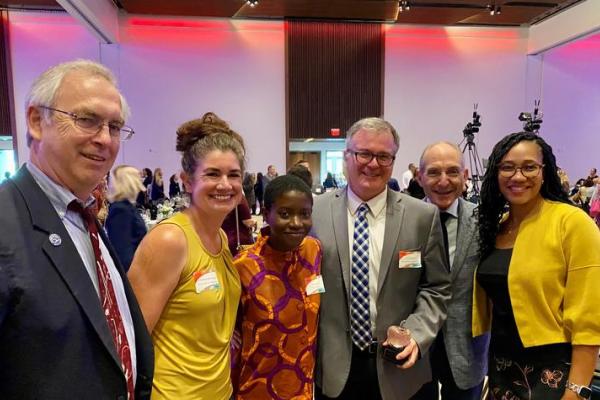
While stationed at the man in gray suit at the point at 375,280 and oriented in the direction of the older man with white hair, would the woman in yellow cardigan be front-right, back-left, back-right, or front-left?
back-left

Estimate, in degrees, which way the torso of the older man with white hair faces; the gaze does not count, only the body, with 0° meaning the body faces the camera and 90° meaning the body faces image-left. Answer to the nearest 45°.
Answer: approximately 315°

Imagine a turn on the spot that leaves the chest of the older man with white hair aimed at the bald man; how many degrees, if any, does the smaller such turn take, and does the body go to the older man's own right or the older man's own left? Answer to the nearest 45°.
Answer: approximately 45° to the older man's own left

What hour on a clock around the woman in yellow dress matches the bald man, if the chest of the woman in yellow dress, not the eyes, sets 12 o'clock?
The bald man is roughly at 10 o'clock from the woman in yellow dress.

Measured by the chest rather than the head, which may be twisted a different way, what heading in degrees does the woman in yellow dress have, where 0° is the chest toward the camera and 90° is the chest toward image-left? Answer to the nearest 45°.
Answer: approximately 315°

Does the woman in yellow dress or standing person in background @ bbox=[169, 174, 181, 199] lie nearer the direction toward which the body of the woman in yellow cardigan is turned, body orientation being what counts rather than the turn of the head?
the woman in yellow dress

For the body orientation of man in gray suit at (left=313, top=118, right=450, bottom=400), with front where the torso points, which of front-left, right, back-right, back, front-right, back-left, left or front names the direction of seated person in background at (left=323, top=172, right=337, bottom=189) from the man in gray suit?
back

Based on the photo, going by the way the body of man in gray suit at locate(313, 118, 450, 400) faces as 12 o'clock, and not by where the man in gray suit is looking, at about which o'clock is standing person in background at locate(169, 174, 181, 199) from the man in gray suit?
The standing person in background is roughly at 5 o'clock from the man in gray suit.

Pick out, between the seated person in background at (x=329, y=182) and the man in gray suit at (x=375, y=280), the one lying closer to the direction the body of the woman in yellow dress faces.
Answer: the man in gray suit

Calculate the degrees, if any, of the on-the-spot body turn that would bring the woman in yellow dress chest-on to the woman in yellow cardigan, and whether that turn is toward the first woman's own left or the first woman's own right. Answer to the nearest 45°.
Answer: approximately 45° to the first woman's own left

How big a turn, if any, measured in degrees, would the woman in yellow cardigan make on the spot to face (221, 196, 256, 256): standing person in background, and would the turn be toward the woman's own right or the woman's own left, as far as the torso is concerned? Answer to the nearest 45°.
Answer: approximately 90° to the woman's own right

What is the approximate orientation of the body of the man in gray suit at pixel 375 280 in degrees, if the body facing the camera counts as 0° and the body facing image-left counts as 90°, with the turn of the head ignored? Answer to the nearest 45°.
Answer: approximately 0°
